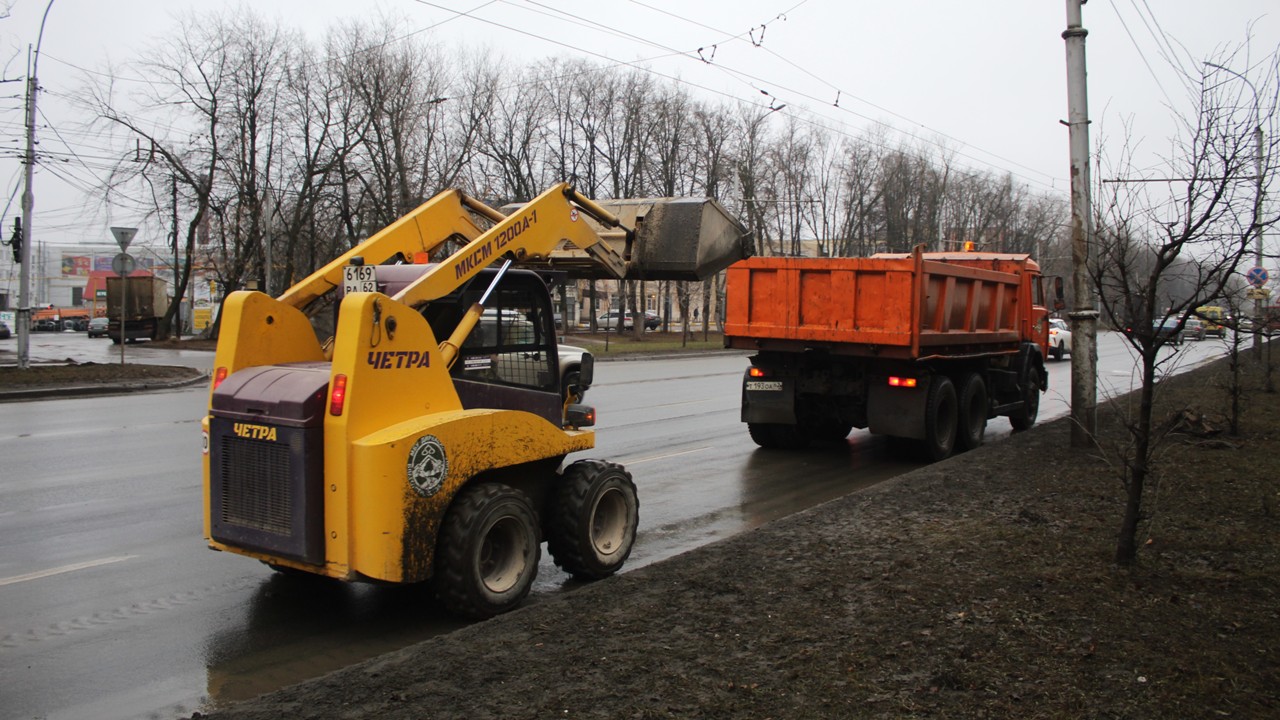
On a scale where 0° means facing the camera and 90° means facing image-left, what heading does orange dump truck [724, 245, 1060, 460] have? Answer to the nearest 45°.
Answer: approximately 225°

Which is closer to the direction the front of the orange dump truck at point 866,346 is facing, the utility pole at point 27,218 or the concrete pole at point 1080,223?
the concrete pole

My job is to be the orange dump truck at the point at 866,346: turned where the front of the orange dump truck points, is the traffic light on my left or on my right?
on my left

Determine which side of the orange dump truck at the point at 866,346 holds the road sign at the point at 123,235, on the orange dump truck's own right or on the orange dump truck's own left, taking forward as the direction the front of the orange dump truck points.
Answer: on the orange dump truck's own left

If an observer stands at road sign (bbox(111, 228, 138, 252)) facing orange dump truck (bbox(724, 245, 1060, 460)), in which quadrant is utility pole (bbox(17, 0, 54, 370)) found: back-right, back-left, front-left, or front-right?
back-right

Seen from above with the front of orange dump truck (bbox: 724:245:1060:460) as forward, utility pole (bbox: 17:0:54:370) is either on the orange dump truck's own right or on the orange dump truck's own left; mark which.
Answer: on the orange dump truck's own left

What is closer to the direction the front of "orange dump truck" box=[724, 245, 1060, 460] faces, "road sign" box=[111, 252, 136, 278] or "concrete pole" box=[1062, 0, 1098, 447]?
the concrete pole
